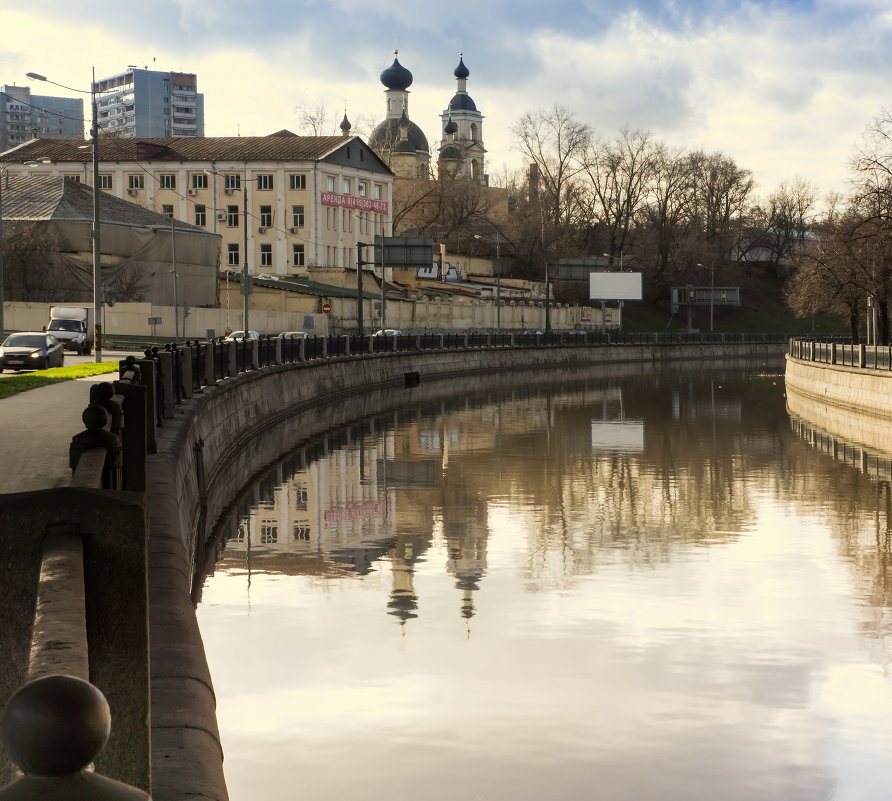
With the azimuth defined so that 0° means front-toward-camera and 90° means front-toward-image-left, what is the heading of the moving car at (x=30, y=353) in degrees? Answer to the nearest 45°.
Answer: approximately 45°

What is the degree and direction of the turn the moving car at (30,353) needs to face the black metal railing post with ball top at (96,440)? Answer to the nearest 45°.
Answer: approximately 45° to its left
